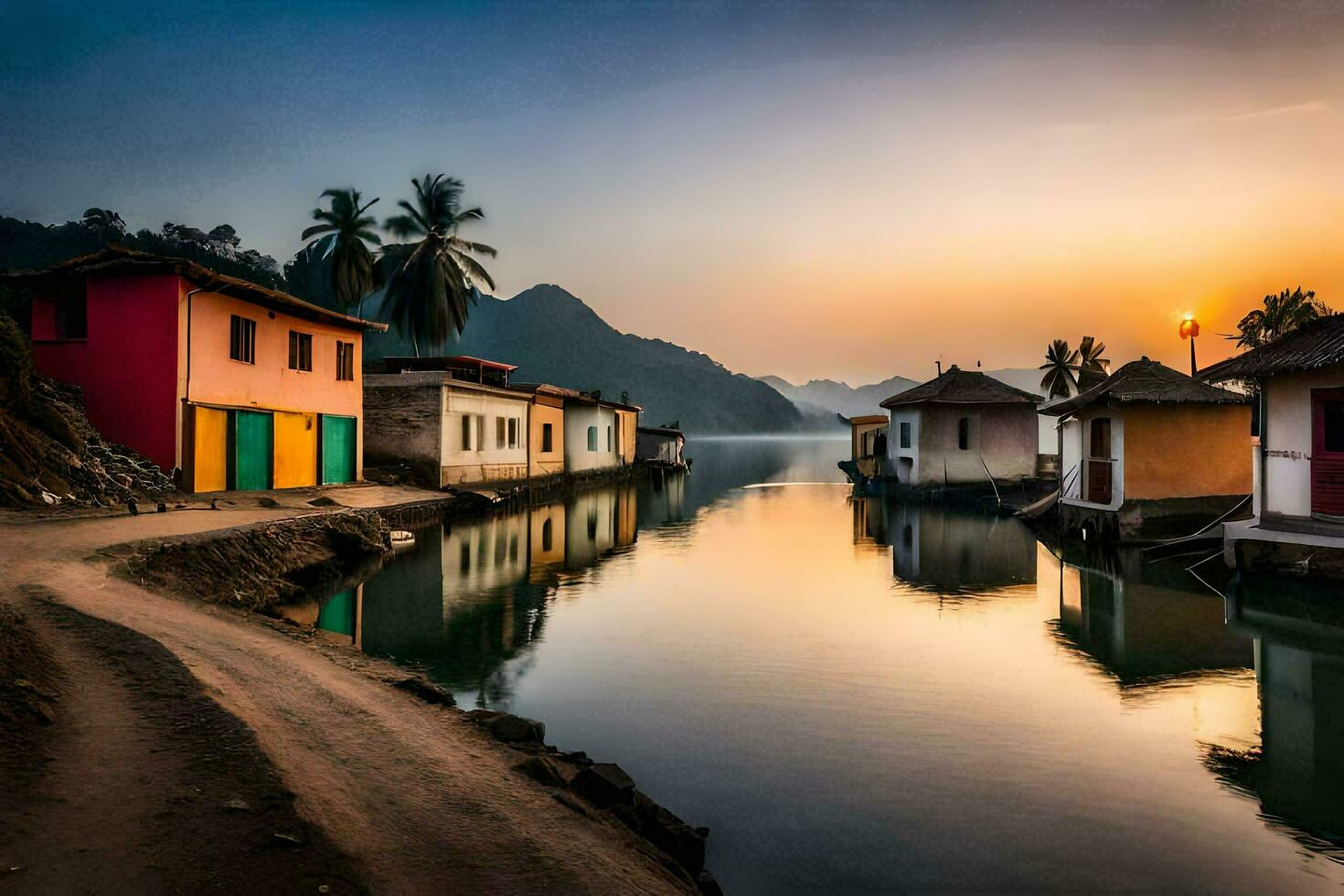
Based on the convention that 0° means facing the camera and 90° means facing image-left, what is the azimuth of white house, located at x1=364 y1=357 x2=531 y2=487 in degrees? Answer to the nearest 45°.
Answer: approximately 315°

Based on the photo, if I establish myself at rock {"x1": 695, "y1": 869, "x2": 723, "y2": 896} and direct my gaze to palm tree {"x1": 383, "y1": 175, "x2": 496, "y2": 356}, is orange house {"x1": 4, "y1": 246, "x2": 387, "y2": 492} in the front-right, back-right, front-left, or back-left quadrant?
front-left

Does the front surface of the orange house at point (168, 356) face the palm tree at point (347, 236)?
no

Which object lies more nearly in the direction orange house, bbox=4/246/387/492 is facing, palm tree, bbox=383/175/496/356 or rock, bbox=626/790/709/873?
the rock

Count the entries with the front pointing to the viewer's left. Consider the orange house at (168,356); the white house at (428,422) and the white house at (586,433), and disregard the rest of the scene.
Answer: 0

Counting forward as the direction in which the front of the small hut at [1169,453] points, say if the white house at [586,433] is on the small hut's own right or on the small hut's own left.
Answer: on the small hut's own right

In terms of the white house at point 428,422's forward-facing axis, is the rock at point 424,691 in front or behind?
in front

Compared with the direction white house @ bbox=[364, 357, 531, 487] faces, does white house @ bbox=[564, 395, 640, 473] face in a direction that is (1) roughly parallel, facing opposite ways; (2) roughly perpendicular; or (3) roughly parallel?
roughly parallel

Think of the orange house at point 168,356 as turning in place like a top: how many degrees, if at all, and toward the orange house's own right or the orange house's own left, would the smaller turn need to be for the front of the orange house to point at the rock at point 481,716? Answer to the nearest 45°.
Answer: approximately 45° to the orange house's own right

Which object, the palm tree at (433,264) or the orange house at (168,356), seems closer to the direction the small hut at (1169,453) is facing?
the orange house

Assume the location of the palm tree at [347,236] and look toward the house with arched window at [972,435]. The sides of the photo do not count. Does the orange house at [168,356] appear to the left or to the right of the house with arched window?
right

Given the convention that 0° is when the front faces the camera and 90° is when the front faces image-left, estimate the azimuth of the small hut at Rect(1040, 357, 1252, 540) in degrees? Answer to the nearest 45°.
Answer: approximately 45°

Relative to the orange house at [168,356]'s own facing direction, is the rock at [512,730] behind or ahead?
ahead

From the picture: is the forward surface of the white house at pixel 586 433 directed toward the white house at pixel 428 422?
no

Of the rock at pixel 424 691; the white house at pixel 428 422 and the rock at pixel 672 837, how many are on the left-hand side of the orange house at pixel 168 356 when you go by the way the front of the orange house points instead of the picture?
1

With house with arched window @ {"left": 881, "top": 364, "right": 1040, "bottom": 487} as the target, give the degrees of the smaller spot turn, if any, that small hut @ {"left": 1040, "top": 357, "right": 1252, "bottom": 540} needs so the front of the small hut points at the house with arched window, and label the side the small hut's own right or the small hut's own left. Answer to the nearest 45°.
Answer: approximately 90° to the small hut's own right

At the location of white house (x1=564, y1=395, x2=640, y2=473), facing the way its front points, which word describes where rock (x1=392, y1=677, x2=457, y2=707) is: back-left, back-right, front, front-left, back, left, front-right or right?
front-right

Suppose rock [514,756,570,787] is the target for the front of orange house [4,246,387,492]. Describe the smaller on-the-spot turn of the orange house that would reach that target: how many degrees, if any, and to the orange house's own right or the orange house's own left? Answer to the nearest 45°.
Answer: approximately 45° to the orange house's own right

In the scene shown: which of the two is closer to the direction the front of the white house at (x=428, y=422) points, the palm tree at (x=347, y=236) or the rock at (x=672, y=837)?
the rock

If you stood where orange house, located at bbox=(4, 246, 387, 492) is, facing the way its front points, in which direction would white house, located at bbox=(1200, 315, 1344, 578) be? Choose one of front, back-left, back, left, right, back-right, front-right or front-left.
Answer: front

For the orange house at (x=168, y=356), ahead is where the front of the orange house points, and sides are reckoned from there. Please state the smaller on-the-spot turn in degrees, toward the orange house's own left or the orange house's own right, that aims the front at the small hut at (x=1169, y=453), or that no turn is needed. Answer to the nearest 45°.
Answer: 0° — it already faces it

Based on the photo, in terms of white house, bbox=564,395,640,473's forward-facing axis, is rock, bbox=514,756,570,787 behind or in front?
in front

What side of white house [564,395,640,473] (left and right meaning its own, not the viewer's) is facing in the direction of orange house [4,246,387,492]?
right

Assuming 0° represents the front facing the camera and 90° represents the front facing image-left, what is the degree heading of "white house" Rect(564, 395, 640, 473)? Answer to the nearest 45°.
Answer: approximately 315°

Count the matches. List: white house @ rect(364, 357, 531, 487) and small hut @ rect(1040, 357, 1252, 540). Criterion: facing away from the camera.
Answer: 0
